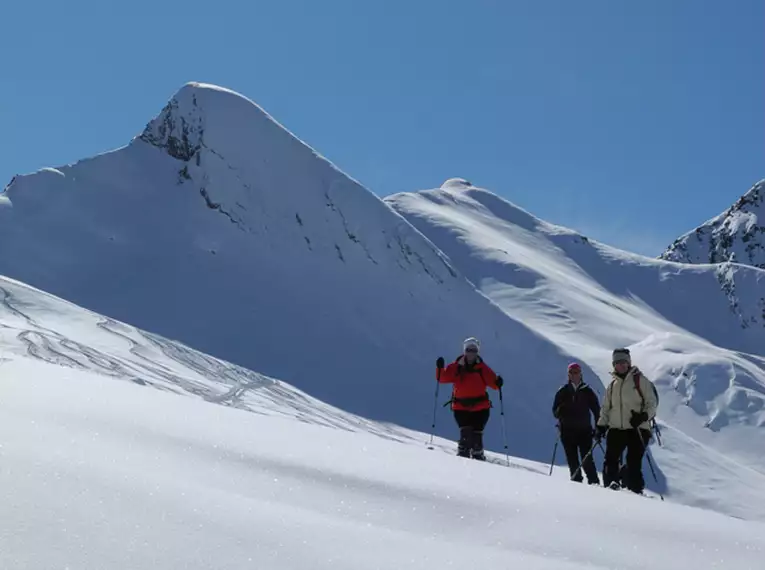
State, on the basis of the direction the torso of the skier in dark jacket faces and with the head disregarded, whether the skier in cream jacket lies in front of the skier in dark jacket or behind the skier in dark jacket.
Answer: in front

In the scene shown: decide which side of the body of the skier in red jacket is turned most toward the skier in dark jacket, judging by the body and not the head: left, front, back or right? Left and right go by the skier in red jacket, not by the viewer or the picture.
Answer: left

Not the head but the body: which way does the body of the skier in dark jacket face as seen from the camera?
toward the camera

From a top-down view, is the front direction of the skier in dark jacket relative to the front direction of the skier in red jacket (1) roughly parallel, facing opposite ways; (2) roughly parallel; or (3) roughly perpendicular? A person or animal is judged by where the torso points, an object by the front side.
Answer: roughly parallel

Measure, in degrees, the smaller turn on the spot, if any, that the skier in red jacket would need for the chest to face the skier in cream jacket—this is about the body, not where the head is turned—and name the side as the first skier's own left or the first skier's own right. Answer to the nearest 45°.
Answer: approximately 45° to the first skier's own left

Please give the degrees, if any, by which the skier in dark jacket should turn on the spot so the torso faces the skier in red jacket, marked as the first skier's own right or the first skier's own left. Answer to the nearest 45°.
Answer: approximately 90° to the first skier's own right

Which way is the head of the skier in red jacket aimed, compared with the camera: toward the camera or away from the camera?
toward the camera

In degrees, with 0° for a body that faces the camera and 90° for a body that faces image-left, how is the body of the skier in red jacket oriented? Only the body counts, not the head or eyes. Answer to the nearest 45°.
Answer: approximately 0°

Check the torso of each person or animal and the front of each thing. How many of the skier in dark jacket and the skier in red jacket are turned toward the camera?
2

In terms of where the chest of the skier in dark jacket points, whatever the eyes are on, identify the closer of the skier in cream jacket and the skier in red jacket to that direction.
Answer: the skier in cream jacket
